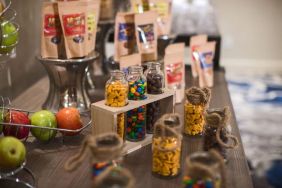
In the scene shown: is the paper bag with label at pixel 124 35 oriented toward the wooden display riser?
yes

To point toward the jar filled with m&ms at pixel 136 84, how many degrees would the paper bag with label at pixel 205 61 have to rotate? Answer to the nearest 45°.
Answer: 0° — it already faces it

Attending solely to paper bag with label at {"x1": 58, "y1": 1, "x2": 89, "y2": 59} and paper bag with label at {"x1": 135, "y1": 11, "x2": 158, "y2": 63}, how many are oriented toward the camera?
2

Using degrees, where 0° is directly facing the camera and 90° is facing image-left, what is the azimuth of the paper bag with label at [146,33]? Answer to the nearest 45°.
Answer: approximately 0°

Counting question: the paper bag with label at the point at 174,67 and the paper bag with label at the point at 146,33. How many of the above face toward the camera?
2
